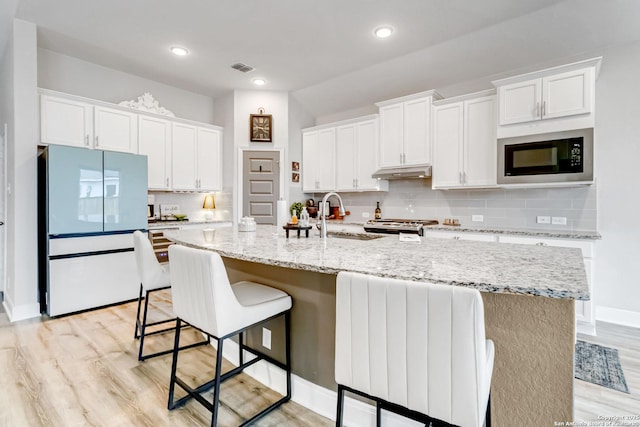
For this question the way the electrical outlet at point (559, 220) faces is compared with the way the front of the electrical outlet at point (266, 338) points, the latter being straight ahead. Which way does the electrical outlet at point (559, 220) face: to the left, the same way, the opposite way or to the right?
the same way

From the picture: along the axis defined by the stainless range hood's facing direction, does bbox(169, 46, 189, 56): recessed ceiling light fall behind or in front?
in front

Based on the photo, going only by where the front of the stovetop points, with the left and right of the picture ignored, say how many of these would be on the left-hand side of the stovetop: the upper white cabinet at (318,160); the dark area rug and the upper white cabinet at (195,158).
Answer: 1

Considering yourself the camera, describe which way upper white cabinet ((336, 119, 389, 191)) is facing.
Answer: facing the viewer and to the left of the viewer

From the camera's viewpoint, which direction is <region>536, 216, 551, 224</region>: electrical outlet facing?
toward the camera

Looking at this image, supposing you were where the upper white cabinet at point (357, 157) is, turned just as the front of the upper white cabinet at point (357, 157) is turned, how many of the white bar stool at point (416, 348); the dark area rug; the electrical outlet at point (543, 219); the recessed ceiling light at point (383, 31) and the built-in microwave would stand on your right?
0

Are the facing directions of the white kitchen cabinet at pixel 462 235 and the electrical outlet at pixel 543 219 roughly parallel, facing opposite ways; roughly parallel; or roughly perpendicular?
roughly parallel

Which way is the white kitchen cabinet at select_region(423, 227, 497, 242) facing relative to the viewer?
toward the camera

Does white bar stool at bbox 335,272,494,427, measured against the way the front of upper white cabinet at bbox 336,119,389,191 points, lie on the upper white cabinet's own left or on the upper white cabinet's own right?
on the upper white cabinet's own left

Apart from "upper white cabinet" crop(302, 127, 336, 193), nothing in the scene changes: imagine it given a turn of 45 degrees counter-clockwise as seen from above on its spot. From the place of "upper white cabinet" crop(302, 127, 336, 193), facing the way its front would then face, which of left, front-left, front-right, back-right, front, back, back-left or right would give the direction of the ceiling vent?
front-right

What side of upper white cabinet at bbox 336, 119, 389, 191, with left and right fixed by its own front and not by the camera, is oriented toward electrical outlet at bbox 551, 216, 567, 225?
left

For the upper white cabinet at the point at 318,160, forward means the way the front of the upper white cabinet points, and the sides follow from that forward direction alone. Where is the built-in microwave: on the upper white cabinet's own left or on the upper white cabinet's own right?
on the upper white cabinet's own left

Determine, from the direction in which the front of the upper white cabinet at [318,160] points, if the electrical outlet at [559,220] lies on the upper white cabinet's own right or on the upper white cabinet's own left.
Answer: on the upper white cabinet's own left

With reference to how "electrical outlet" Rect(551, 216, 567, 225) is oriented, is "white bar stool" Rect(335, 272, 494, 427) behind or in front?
in front

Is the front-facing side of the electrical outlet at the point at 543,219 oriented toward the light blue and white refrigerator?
no

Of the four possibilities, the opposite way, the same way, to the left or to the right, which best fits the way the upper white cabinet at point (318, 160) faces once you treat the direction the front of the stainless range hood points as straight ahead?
the same way

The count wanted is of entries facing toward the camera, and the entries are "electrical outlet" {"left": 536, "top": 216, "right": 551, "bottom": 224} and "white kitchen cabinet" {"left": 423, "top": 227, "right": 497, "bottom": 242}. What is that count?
2

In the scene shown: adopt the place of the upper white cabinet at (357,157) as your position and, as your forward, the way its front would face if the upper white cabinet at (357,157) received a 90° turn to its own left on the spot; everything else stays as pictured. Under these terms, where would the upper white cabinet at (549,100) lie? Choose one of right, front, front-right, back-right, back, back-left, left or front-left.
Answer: front
